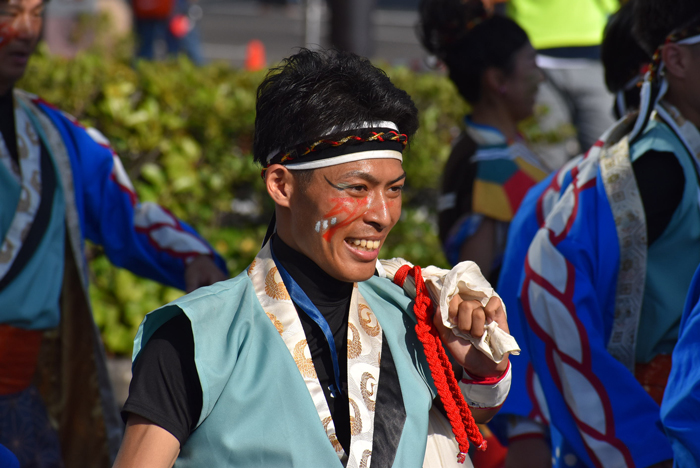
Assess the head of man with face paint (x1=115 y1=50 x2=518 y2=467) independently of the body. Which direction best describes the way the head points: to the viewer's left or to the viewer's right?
to the viewer's right

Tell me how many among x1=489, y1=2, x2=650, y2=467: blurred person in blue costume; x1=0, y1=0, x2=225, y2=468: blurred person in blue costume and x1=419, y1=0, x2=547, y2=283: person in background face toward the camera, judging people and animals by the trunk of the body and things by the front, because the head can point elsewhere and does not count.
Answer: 1

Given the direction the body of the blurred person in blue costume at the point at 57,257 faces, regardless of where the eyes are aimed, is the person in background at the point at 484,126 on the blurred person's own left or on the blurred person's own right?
on the blurred person's own left

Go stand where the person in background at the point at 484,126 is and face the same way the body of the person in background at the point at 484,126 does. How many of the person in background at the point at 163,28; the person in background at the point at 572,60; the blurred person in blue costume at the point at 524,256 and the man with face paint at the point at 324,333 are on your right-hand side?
2

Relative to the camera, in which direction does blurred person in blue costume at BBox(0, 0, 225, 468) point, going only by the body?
toward the camera

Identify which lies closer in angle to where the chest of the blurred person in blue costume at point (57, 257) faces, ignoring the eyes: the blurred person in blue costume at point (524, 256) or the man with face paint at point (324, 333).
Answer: the man with face paint

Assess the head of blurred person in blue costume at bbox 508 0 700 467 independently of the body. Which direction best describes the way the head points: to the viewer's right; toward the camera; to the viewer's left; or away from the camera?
to the viewer's right

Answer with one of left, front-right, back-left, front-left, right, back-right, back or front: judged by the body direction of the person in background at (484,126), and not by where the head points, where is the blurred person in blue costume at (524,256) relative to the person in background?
right

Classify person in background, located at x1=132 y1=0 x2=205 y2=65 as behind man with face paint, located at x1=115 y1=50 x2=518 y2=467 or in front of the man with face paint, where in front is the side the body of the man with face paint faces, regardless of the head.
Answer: behind

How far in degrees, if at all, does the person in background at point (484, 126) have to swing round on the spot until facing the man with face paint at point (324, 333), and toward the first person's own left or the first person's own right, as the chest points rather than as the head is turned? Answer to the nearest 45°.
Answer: approximately 90° to the first person's own right

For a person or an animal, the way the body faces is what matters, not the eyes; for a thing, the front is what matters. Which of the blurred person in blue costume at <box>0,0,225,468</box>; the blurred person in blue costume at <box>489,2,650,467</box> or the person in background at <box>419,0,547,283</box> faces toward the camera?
the blurred person in blue costume at <box>0,0,225,468</box>

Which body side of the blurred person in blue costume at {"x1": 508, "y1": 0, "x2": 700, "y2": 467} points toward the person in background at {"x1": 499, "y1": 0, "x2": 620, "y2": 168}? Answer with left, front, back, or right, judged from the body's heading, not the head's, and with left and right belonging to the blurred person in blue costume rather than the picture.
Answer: left

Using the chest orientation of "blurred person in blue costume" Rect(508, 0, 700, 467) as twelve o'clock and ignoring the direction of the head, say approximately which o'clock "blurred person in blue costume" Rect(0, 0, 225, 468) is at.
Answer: "blurred person in blue costume" Rect(0, 0, 225, 468) is roughly at 6 o'clock from "blurred person in blue costume" Rect(508, 0, 700, 467).

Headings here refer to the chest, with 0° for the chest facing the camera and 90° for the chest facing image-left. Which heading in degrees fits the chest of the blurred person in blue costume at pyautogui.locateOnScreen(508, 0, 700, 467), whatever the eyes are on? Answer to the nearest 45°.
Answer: approximately 270°
